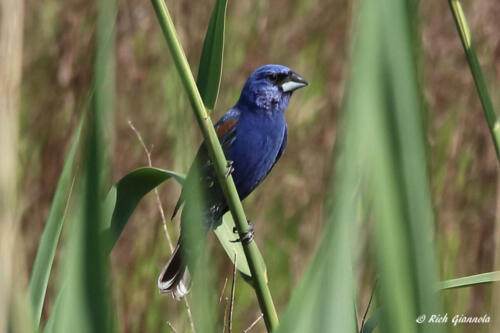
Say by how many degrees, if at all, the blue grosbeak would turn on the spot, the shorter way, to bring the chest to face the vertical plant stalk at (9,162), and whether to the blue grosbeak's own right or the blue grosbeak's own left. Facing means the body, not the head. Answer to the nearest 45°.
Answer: approximately 45° to the blue grosbeak's own right

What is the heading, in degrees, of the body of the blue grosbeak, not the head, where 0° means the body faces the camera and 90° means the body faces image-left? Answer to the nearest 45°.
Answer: approximately 315°

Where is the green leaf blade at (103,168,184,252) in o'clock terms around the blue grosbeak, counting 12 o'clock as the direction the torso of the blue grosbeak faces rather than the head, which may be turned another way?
The green leaf blade is roughly at 5 o'clock from the blue grosbeak.
